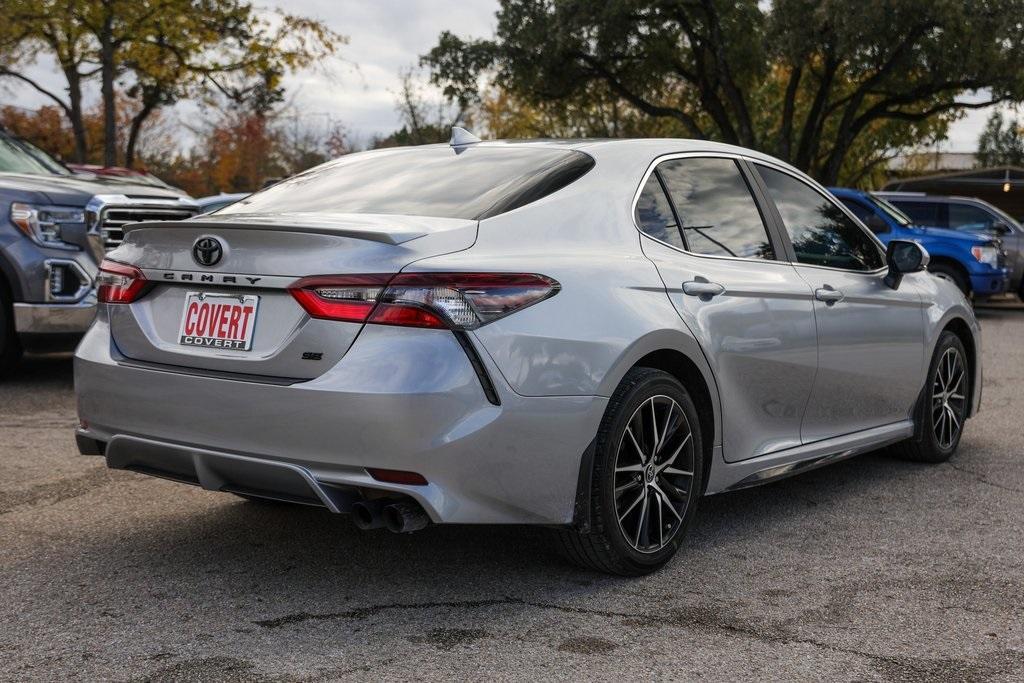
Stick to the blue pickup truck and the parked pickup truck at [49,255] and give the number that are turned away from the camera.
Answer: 0

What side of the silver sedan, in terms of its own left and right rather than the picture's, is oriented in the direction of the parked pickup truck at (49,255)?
left

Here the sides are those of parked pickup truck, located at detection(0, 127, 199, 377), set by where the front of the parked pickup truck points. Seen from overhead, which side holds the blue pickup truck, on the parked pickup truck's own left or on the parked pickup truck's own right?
on the parked pickup truck's own left

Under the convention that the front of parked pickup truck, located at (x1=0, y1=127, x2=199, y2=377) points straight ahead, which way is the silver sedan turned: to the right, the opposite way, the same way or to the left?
to the left

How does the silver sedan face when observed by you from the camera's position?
facing away from the viewer and to the right of the viewer

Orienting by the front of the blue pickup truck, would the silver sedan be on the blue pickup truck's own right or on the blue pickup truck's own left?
on the blue pickup truck's own right

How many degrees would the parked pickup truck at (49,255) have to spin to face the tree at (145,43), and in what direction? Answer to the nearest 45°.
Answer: approximately 135° to its left

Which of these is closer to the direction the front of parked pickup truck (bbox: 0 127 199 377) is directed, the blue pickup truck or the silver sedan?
the silver sedan

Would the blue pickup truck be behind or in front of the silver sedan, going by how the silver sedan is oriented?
in front

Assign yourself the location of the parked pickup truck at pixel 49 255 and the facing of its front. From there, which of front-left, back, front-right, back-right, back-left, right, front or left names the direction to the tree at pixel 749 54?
left

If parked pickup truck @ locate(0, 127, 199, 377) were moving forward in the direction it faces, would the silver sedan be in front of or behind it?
in front

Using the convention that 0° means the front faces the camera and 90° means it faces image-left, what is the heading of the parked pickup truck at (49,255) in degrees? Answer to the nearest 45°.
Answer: approximately 315°
